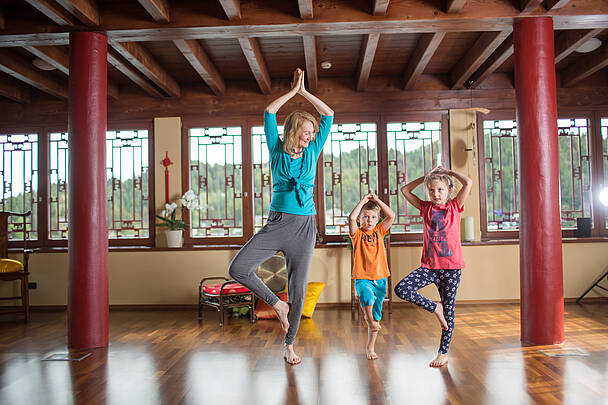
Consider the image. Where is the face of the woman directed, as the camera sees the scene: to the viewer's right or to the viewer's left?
to the viewer's right

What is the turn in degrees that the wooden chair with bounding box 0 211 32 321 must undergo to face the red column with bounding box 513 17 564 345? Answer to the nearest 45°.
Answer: approximately 45° to its left

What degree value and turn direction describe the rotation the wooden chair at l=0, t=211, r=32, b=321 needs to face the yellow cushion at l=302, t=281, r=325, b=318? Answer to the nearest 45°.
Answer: approximately 45° to its left

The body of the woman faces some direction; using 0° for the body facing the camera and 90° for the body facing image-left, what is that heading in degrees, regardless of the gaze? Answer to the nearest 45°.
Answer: approximately 0°

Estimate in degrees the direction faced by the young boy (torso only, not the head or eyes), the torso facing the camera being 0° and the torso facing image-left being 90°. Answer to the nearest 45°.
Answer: approximately 0°

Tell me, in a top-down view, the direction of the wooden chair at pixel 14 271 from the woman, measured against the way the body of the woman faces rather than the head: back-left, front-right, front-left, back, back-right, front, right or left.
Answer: back-right

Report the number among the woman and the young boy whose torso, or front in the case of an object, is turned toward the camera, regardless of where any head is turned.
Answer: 2

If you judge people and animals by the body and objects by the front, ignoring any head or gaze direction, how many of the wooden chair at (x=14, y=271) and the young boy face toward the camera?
2
